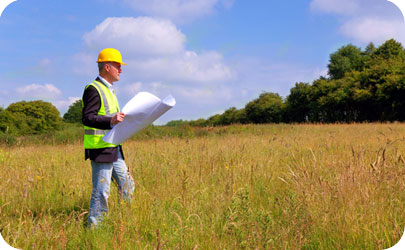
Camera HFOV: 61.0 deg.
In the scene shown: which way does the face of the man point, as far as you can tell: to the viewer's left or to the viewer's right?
to the viewer's right

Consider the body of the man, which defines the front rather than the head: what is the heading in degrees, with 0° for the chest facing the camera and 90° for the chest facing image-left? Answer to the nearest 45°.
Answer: approximately 270°

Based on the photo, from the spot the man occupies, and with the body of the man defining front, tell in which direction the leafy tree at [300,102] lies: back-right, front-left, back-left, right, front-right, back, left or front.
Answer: front-left

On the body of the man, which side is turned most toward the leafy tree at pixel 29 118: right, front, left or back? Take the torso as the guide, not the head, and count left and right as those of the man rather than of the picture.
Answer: left
